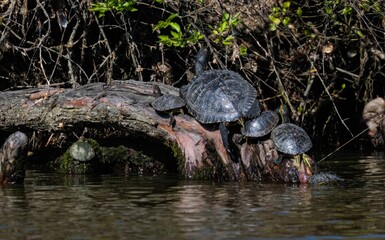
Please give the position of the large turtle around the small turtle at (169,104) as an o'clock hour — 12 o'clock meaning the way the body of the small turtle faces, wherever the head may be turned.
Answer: The large turtle is roughly at 5 o'clock from the small turtle.

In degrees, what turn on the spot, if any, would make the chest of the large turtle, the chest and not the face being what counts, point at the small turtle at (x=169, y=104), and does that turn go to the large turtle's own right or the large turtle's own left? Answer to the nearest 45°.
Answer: approximately 45° to the large turtle's own left

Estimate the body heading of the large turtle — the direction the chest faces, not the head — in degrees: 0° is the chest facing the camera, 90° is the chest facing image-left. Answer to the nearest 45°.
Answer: approximately 135°

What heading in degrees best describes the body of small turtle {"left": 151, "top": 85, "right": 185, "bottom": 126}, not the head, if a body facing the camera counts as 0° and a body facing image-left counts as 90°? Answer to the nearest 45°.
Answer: approximately 135°
